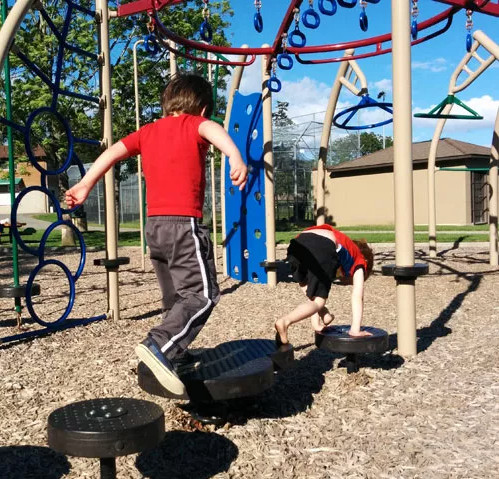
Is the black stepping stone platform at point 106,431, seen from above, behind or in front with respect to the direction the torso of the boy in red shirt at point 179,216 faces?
behind

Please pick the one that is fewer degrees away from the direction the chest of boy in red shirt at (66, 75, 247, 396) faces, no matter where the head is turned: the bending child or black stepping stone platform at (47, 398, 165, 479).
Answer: the bending child

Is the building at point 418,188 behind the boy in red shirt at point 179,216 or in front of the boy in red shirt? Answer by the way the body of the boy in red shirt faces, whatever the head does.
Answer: in front

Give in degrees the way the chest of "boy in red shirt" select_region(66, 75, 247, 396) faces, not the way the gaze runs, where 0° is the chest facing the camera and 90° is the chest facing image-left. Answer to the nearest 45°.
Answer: approximately 225°

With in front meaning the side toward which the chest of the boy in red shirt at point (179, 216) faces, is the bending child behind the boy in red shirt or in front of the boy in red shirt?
in front

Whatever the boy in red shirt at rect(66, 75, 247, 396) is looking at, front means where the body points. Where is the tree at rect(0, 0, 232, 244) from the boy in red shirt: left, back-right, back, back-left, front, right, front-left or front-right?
front-left

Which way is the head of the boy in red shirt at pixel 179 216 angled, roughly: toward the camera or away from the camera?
away from the camera
